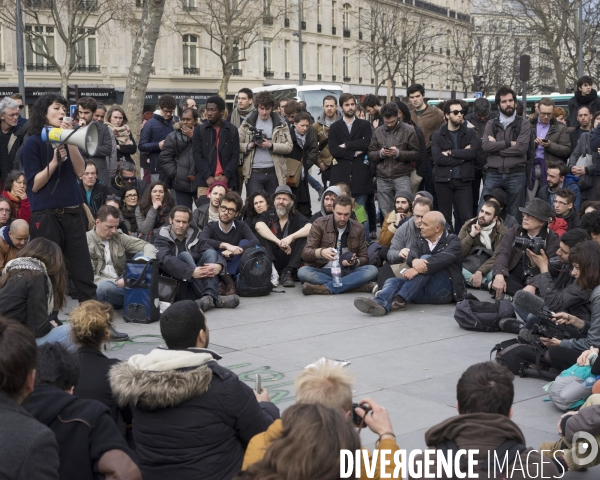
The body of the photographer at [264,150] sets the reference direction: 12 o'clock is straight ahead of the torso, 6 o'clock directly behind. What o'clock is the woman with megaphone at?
The woman with megaphone is roughly at 1 o'clock from the photographer.

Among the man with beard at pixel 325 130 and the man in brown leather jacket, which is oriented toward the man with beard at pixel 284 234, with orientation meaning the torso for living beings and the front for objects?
the man with beard at pixel 325 130

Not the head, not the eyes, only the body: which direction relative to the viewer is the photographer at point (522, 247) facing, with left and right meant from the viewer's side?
facing the viewer and to the left of the viewer

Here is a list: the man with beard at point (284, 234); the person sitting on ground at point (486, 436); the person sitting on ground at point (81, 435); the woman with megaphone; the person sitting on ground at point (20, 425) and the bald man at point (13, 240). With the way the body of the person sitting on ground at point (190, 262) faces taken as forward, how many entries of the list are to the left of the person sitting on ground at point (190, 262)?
1

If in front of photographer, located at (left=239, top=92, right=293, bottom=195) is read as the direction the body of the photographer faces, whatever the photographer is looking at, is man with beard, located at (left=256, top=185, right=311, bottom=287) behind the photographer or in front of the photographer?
in front

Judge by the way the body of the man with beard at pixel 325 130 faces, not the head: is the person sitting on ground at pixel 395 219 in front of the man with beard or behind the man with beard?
in front

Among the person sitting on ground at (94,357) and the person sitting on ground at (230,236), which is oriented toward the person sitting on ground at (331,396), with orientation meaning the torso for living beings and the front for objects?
the person sitting on ground at (230,236)

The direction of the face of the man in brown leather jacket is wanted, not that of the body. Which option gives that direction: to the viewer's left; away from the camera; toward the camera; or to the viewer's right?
toward the camera

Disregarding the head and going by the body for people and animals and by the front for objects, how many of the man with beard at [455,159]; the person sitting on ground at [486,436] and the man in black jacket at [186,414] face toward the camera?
1

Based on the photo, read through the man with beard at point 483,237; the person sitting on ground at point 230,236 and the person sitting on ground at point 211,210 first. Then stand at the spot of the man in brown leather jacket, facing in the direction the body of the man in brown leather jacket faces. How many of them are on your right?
2

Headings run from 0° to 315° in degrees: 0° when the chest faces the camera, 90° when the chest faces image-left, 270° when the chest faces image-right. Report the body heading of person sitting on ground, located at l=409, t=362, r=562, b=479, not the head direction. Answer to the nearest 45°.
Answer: approximately 180°

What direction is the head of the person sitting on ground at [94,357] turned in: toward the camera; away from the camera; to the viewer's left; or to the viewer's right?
away from the camera

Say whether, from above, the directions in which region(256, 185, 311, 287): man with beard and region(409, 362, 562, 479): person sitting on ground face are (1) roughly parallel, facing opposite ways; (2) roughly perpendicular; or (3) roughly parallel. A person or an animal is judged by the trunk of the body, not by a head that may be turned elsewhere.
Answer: roughly parallel, facing opposite ways

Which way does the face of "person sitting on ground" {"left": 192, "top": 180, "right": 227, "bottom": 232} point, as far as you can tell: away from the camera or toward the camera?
toward the camera

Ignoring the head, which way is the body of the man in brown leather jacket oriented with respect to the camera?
toward the camera

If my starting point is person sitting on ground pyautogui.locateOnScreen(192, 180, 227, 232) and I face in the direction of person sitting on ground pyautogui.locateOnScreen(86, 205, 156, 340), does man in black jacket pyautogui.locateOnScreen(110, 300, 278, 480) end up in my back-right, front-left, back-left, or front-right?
front-left

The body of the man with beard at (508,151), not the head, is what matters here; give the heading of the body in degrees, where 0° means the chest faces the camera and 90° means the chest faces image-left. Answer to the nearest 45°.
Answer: approximately 0°

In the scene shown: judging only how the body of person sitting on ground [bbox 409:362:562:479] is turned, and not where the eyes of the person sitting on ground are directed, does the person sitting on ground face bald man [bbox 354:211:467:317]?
yes

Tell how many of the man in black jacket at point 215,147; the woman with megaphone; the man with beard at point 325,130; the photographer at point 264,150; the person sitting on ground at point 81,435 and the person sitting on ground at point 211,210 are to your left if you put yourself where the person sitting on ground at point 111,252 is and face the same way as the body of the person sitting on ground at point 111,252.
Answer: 4

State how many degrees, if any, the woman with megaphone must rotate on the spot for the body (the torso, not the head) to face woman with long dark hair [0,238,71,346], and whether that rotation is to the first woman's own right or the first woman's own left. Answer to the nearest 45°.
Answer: approximately 45° to the first woman's own right

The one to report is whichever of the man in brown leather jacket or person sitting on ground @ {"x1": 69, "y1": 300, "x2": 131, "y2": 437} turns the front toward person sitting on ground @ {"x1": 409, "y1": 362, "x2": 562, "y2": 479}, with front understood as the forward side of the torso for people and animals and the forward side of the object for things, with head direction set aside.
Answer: the man in brown leather jacket

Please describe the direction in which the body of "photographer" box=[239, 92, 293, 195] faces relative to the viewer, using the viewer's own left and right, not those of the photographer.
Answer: facing the viewer

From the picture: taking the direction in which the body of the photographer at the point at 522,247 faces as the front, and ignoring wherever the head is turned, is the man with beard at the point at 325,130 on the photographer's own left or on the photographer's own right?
on the photographer's own right
